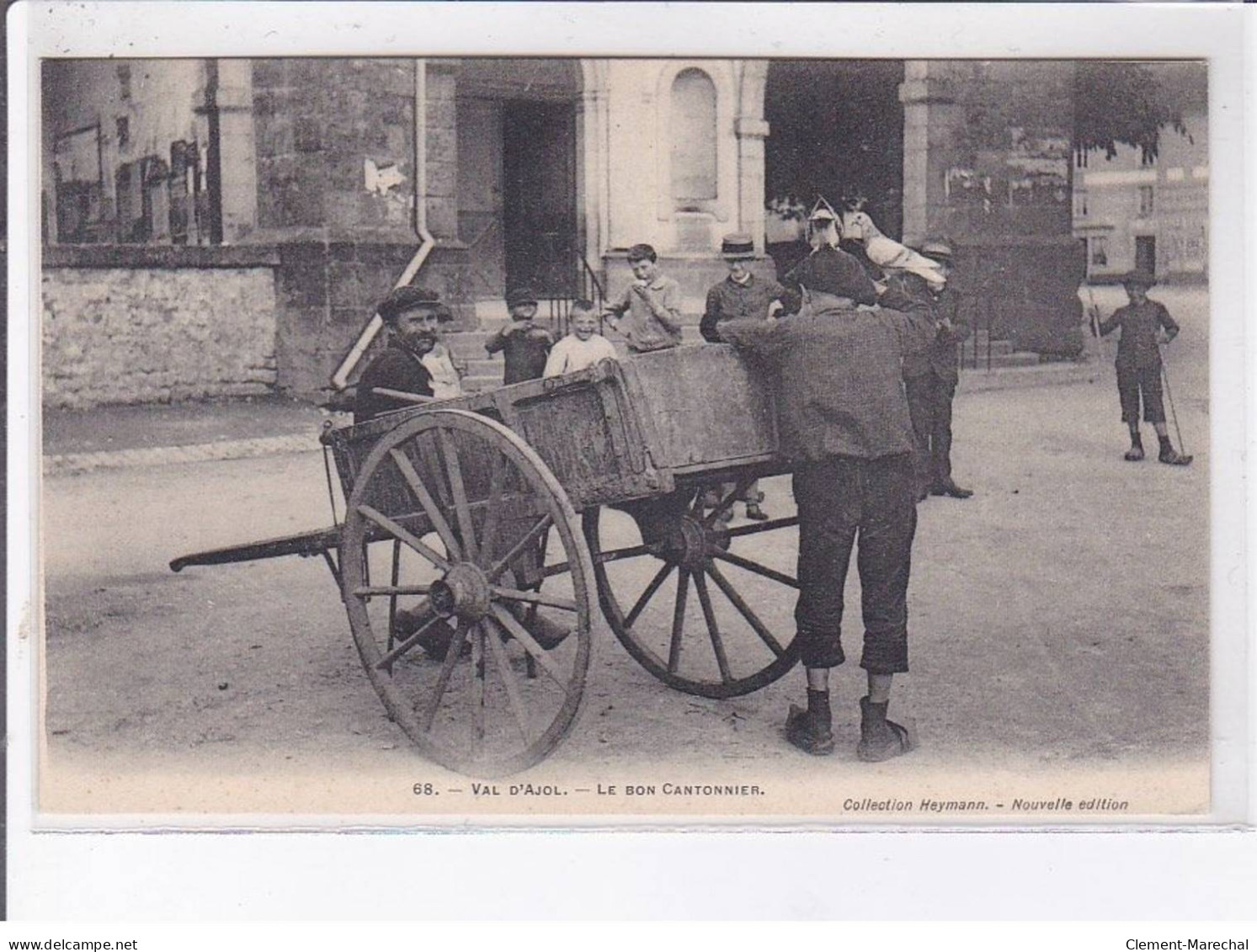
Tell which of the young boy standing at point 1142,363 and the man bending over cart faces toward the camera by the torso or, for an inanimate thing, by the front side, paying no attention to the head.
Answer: the young boy standing

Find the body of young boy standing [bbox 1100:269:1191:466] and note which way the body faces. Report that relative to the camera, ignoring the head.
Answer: toward the camera

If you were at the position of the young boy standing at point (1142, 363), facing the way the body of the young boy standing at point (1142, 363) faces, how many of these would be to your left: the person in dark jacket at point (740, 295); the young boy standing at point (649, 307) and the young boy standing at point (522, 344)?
0

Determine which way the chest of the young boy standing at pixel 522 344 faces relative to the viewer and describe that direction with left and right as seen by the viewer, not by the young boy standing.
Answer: facing the viewer

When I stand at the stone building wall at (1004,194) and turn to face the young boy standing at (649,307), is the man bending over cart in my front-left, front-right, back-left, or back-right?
front-left

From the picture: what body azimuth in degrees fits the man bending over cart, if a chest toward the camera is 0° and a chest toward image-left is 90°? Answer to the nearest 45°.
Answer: approximately 180°

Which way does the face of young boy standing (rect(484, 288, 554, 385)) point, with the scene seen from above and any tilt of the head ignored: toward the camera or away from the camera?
toward the camera

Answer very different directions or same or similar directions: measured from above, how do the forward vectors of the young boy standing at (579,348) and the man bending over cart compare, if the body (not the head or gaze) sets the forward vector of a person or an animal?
very different directions

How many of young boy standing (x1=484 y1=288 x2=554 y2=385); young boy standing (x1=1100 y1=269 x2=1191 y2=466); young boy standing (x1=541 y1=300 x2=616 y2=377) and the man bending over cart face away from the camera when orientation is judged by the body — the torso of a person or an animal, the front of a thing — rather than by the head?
1

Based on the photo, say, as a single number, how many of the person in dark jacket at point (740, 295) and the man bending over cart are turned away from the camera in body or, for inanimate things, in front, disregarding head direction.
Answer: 1

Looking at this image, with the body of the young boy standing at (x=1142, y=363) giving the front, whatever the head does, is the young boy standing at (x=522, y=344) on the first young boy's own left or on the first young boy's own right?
on the first young boy's own right

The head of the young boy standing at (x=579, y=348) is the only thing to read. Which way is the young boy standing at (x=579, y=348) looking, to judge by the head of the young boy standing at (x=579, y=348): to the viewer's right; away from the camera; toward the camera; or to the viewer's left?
toward the camera

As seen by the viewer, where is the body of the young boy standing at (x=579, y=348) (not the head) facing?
toward the camera

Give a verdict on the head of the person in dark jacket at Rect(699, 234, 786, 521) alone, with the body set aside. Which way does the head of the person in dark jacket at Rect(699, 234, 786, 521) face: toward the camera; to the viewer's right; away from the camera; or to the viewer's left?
toward the camera

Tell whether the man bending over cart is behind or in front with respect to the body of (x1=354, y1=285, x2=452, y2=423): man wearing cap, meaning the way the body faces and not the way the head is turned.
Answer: in front

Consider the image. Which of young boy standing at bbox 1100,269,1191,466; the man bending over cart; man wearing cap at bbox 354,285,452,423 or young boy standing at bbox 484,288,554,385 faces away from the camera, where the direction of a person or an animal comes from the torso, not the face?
the man bending over cart
